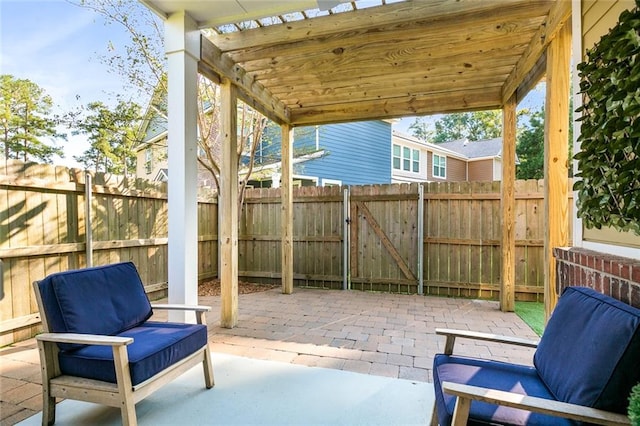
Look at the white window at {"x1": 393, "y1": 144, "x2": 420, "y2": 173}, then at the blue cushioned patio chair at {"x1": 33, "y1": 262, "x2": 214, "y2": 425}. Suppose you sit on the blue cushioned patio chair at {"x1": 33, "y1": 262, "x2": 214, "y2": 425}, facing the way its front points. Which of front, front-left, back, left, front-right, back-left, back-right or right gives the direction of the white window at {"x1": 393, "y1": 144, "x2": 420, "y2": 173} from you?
left

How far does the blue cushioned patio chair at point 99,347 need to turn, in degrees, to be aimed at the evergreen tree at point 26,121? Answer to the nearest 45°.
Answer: approximately 135° to its left

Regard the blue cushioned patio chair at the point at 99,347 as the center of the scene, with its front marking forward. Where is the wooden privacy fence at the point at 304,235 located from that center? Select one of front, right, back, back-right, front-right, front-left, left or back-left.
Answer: left

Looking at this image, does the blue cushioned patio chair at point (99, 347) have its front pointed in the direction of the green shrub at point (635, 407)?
yes

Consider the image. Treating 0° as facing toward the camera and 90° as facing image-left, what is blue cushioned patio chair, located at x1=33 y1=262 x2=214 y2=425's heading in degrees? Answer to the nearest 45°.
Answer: approximately 315°

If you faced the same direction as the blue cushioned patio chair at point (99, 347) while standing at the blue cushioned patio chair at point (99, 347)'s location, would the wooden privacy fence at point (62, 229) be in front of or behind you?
behind

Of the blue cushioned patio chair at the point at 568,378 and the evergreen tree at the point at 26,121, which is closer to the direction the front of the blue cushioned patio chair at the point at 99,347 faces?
the blue cushioned patio chair

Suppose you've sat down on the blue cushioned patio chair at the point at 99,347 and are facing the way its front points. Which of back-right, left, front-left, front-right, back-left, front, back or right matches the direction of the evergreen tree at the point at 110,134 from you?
back-left

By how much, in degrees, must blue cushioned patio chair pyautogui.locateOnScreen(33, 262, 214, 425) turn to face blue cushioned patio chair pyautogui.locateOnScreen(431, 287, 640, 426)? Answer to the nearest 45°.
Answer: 0° — it already faces it

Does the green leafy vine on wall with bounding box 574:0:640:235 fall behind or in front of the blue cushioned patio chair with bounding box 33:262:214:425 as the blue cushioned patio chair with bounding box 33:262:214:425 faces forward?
in front

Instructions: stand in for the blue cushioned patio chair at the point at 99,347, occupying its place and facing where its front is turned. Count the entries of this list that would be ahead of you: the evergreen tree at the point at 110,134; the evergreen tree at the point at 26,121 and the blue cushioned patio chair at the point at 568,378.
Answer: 1
